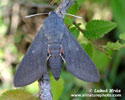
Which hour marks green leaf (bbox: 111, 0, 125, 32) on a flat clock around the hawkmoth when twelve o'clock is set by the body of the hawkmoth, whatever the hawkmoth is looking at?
The green leaf is roughly at 1 o'clock from the hawkmoth.

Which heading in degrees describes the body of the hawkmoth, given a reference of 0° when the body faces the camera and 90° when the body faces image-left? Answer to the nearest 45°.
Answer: approximately 180°
